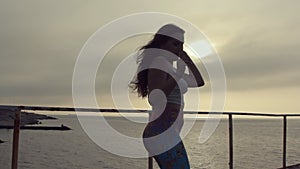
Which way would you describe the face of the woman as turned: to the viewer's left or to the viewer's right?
to the viewer's right

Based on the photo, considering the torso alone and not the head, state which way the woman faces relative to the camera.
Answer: to the viewer's right
